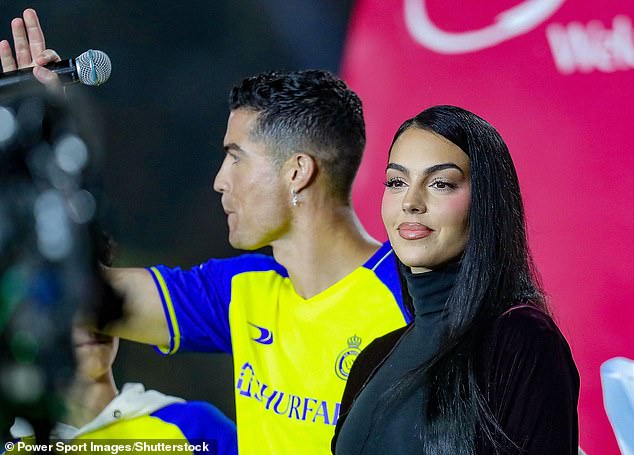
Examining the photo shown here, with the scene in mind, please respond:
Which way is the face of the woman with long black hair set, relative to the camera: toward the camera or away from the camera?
toward the camera

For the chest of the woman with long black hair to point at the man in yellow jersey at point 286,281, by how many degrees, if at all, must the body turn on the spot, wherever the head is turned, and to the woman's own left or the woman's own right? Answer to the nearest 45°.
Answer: approximately 90° to the woman's own right

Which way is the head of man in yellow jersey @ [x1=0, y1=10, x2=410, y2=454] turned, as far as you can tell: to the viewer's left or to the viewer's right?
to the viewer's left

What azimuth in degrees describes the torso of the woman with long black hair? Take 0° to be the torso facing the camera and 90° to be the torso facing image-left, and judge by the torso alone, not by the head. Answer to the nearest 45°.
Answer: approximately 45°
